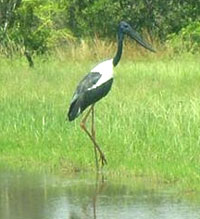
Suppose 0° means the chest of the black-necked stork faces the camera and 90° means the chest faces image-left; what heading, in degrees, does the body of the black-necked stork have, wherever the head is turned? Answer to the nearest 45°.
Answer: approximately 270°
